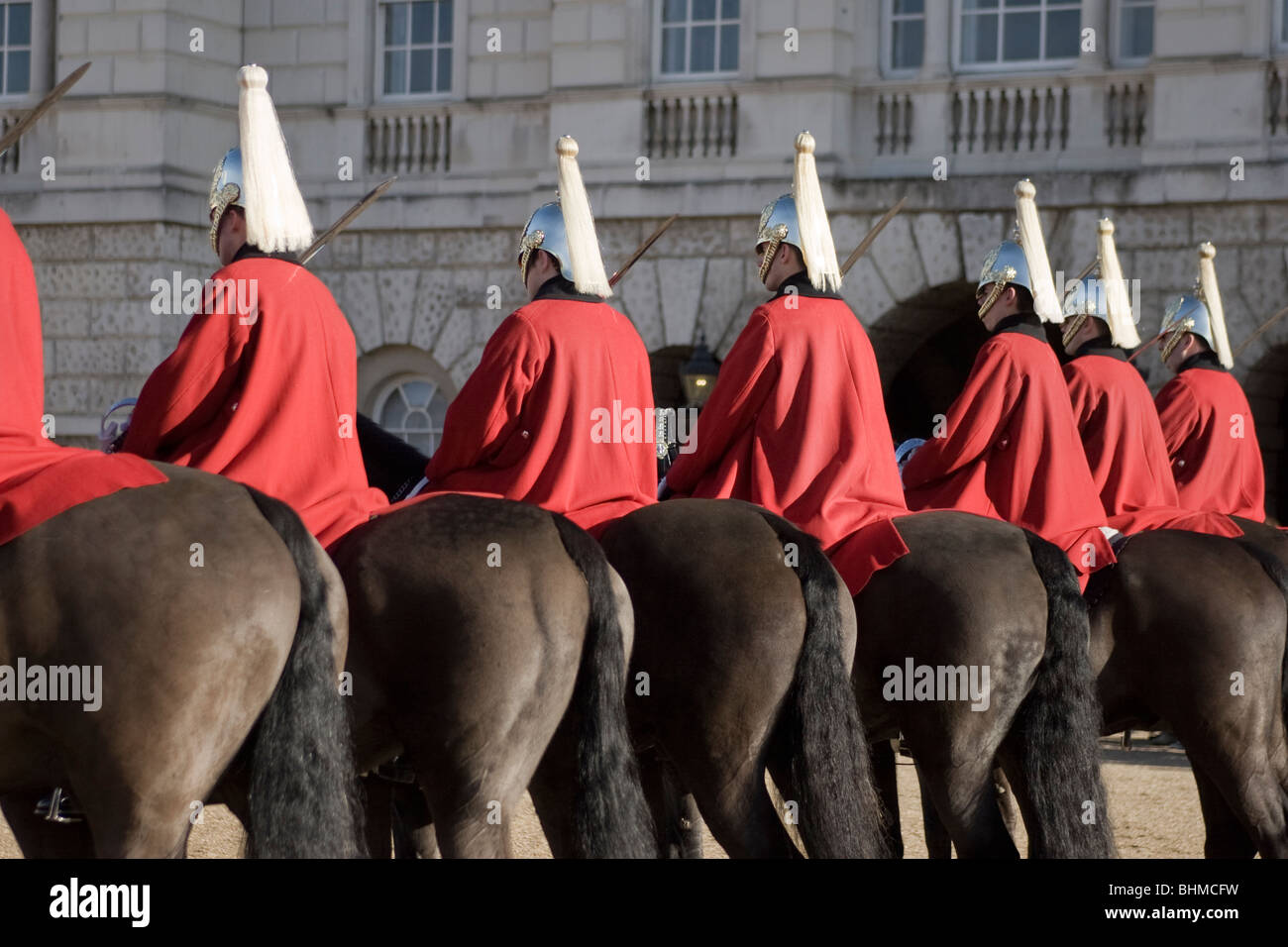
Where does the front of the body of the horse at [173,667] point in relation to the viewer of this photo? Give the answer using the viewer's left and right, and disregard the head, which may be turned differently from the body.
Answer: facing away from the viewer and to the left of the viewer

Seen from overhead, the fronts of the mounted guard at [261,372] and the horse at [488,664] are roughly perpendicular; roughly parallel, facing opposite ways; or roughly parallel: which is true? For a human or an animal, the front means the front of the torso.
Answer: roughly parallel

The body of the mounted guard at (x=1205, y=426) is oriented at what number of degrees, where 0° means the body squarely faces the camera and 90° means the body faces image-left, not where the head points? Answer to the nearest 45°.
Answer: approximately 135°

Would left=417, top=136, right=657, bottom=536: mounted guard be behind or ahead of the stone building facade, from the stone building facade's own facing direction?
ahead

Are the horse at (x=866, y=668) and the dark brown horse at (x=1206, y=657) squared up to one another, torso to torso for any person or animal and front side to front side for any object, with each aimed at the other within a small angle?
no

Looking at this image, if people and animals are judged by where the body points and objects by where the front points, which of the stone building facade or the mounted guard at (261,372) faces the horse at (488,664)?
the stone building facade

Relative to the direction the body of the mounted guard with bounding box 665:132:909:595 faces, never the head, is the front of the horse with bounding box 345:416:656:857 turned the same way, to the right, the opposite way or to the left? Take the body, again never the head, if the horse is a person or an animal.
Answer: the same way

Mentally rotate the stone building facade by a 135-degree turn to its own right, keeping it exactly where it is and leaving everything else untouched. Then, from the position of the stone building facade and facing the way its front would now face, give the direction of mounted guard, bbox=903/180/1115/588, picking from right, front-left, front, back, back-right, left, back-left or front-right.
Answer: back-left

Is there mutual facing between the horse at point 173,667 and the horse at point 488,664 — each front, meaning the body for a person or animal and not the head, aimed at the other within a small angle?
no

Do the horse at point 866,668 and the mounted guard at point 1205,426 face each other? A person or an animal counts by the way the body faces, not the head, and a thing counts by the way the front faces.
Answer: no

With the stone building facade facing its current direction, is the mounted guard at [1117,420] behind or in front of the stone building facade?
in front

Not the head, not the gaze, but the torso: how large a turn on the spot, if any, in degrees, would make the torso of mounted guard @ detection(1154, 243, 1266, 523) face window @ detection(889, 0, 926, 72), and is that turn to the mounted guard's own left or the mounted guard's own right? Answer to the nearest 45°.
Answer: approximately 45° to the mounted guard's own right

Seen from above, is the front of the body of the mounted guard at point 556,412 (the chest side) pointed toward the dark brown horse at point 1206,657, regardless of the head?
no

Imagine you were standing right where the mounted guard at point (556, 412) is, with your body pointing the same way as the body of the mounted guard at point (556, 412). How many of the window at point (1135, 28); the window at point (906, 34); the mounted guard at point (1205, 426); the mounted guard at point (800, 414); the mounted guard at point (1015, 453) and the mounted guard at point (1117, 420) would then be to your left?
0

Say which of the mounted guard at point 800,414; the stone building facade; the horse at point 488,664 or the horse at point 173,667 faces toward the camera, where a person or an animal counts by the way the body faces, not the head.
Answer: the stone building facade

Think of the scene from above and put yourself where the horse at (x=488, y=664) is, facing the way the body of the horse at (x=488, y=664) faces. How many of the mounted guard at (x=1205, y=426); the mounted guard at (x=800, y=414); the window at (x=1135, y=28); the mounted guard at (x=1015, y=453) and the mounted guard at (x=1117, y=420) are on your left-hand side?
0

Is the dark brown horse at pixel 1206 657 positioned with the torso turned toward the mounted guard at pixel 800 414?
no

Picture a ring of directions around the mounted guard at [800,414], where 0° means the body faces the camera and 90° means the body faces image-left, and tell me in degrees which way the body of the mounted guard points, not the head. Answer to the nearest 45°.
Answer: approximately 135°

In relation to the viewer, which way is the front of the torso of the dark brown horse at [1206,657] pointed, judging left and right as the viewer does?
facing away from the viewer and to the left of the viewer

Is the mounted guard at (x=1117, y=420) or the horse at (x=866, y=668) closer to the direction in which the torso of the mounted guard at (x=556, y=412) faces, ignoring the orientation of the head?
the mounted guard
